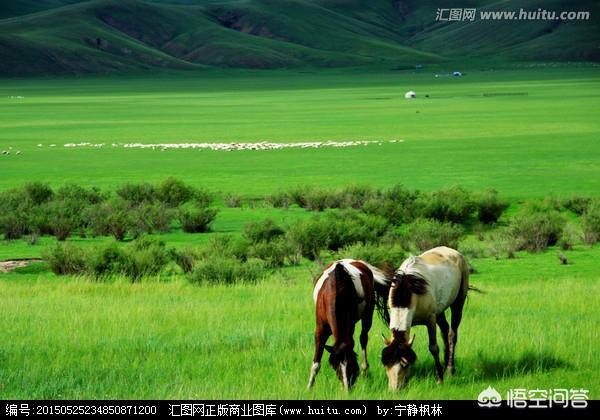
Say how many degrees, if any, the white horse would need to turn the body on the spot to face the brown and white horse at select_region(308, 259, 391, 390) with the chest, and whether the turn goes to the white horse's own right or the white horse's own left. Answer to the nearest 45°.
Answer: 0° — it already faces it

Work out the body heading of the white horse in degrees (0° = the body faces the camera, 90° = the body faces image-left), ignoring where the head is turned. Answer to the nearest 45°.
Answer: approximately 45°

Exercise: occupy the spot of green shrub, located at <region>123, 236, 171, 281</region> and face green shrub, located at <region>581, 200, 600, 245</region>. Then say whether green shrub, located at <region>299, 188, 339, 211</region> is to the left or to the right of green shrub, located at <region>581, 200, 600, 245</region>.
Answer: left

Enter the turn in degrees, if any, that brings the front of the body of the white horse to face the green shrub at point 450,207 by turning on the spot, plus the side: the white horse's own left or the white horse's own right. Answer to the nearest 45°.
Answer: approximately 135° to the white horse's own right

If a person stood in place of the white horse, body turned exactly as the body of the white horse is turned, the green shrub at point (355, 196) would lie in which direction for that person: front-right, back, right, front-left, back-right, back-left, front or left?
back-right

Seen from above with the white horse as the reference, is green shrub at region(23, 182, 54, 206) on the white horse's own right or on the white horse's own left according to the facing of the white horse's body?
on the white horse's own right

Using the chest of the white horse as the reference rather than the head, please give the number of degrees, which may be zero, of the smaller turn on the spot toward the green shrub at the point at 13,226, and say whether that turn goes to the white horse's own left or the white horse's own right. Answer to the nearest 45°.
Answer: approximately 90° to the white horse's own right

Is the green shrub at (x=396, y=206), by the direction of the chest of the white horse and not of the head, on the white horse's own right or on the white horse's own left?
on the white horse's own right

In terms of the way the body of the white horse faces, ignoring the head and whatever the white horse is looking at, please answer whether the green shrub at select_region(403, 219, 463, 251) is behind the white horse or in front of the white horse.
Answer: behind

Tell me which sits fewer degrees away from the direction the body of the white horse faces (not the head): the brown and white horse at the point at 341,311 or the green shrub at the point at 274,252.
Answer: the brown and white horse

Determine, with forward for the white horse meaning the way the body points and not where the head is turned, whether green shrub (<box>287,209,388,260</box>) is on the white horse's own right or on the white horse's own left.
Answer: on the white horse's own right

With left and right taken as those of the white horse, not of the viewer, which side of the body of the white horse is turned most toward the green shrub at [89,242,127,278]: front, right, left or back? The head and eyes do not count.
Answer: right
